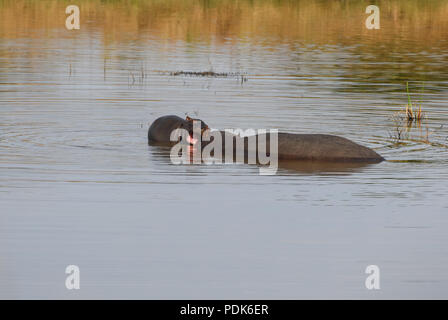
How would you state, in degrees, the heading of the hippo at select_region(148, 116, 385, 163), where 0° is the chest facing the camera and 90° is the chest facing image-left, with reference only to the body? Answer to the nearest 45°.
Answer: approximately 90°
